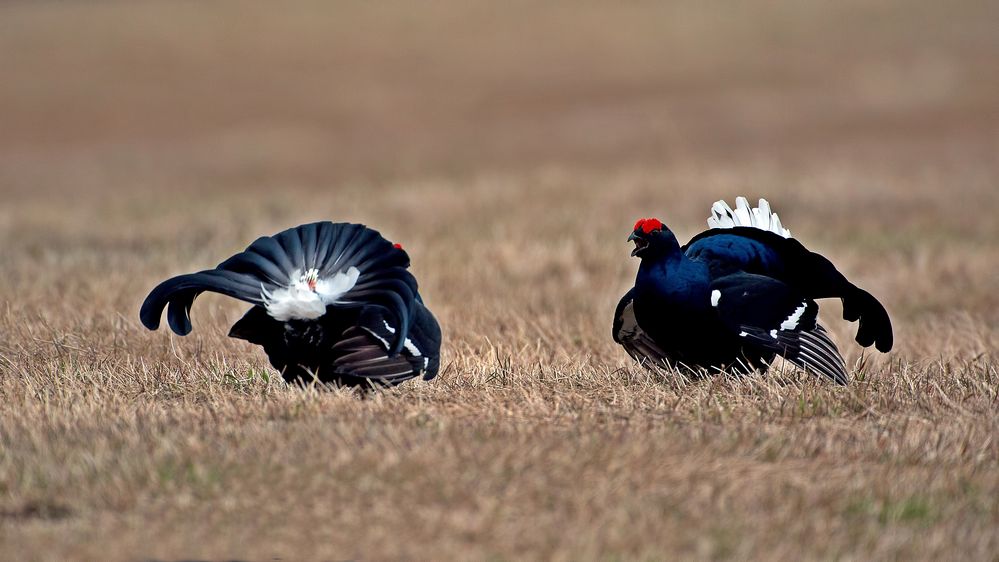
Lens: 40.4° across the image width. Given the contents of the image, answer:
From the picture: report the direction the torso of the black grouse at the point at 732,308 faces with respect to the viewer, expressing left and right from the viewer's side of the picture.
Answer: facing the viewer and to the left of the viewer

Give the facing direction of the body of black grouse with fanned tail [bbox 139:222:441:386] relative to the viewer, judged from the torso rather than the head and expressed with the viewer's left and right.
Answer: facing away from the viewer and to the right of the viewer

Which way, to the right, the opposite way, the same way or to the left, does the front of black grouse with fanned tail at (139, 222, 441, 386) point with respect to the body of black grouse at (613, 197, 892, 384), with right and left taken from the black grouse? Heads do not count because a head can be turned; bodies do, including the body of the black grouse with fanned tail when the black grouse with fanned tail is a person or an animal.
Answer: the opposite way

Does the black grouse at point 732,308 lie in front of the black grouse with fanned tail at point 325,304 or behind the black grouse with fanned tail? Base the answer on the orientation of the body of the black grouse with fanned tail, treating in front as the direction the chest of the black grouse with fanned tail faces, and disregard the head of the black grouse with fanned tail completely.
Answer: in front

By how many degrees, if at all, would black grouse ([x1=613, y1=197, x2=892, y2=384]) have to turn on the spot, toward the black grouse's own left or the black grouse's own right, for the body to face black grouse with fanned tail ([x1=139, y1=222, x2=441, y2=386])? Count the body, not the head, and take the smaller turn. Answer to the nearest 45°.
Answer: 0° — it already faces it
